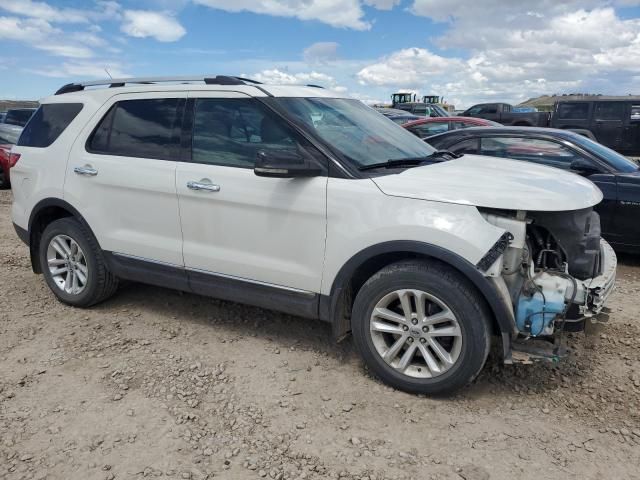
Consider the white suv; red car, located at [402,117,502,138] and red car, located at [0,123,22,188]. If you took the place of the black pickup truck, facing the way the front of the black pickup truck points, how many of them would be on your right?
0

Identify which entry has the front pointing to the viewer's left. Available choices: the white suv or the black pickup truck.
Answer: the black pickup truck

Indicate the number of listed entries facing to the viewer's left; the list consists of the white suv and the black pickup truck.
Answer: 1

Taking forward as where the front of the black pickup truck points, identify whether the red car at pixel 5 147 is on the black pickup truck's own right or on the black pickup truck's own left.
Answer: on the black pickup truck's own left

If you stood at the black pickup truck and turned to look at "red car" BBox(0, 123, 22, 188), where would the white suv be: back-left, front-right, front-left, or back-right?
front-left

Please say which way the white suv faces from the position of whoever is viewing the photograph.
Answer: facing the viewer and to the right of the viewer

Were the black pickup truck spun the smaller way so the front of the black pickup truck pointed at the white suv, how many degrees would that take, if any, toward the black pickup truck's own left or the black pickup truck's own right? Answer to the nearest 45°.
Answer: approximately 90° to the black pickup truck's own left

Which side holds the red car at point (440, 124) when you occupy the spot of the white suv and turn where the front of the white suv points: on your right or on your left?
on your left

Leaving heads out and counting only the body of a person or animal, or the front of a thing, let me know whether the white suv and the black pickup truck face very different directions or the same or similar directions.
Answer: very different directions

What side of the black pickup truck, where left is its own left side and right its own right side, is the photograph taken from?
left

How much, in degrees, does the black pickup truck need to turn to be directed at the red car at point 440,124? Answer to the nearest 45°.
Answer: approximately 90° to its left

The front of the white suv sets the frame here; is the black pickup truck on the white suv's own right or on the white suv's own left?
on the white suv's own left

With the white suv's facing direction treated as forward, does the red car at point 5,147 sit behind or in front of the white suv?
behind
